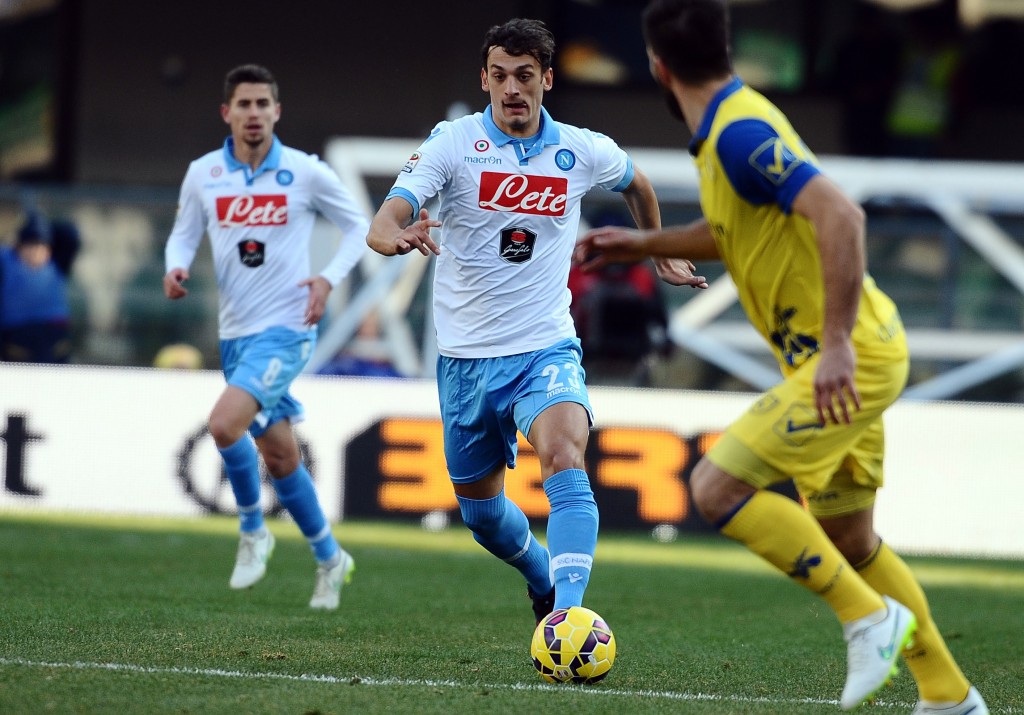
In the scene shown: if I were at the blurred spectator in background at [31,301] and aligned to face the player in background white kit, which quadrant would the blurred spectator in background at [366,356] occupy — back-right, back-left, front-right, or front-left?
front-left

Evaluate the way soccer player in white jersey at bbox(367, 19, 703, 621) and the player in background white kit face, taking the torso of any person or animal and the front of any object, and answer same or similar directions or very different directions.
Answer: same or similar directions

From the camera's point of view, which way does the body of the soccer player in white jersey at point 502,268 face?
toward the camera

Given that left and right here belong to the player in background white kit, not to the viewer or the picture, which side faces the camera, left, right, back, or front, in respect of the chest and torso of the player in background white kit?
front

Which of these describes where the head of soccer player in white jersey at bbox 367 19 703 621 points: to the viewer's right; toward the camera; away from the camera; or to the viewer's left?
toward the camera

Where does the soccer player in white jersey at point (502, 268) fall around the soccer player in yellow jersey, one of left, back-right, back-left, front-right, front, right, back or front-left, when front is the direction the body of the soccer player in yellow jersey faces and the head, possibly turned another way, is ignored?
front-right

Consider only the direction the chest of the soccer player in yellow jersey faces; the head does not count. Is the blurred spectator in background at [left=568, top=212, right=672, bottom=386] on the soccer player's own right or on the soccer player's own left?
on the soccer player's own right

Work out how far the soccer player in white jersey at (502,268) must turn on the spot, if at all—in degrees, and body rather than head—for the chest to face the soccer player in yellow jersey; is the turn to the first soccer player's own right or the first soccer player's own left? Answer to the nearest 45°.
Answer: approximately 45° to the first soccer player's own left

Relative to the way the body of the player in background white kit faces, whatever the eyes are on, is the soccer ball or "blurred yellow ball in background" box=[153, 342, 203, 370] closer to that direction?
the soccer ball

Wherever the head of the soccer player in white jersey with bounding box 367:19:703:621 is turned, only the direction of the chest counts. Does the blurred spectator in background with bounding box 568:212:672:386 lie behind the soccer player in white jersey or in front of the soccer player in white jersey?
behind

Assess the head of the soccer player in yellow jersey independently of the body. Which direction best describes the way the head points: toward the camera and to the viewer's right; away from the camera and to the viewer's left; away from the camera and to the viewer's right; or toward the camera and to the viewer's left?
away from the camera and to the viewer's left

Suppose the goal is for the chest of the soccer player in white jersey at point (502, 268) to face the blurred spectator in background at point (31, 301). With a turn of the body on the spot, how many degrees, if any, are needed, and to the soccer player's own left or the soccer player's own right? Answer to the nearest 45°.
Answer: approximately 135° to the soccer player's own right
